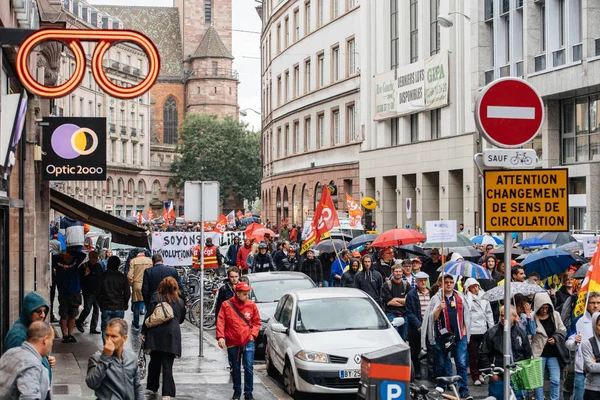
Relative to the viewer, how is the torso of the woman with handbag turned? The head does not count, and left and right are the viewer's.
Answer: facing away from the viewer

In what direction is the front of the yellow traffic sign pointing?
toward the camera

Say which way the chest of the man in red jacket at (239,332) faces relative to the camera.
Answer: toward the camera

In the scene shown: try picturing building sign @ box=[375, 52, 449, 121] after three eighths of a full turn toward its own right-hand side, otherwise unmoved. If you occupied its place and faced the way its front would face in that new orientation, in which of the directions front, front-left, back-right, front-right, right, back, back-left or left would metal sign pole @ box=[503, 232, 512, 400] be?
back

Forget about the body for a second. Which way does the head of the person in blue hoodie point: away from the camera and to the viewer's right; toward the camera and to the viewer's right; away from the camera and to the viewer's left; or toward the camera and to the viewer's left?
toward the camera and to the viewer's right

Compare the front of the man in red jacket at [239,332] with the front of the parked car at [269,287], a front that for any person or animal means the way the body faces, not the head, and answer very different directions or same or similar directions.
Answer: same or similar directions

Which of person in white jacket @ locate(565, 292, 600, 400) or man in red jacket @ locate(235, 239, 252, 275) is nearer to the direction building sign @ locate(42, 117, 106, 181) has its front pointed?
the person in white jacket

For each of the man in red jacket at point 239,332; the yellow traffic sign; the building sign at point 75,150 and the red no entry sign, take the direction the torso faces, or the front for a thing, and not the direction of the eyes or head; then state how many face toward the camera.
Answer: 4

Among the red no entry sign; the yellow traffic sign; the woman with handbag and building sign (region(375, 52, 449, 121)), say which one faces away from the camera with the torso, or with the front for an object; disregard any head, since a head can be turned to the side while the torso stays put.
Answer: the woman with handbag

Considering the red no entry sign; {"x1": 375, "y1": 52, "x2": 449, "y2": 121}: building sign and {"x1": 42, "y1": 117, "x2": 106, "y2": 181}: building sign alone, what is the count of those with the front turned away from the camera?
0

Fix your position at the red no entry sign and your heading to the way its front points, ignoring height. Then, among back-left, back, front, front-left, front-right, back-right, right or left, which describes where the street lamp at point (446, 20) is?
back

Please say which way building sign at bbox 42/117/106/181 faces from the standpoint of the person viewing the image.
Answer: facing the viewer

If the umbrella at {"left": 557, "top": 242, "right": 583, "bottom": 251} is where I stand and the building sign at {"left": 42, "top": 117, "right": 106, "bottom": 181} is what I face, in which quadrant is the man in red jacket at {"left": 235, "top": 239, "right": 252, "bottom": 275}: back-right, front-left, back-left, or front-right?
front-right
